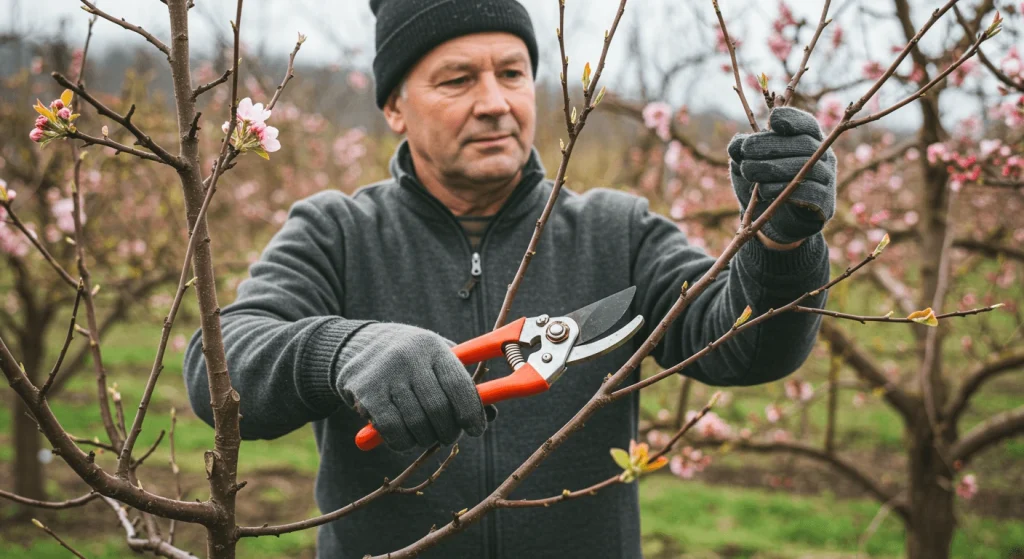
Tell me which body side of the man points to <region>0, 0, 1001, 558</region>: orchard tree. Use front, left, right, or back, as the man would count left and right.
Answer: front

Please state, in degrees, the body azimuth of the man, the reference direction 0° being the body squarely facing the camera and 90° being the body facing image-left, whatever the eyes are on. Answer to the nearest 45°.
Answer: approximately 0°

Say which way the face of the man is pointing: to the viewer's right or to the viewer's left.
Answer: to the viewer's right

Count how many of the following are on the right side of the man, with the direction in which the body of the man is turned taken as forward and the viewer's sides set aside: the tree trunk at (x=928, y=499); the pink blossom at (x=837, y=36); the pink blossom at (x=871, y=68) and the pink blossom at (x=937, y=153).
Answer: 0

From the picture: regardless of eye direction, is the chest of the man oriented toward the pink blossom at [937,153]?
no

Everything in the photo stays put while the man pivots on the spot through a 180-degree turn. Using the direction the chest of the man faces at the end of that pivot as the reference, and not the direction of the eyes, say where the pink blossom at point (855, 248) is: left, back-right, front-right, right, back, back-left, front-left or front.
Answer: front-right

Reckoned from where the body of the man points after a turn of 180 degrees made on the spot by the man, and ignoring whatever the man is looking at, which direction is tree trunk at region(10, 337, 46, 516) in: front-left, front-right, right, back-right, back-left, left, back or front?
front-left

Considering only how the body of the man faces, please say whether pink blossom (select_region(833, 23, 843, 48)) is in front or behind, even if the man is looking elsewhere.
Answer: behind

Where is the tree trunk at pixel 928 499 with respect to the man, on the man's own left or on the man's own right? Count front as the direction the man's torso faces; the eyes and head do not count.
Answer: on the man's own left

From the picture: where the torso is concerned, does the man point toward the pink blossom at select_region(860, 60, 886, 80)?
no
